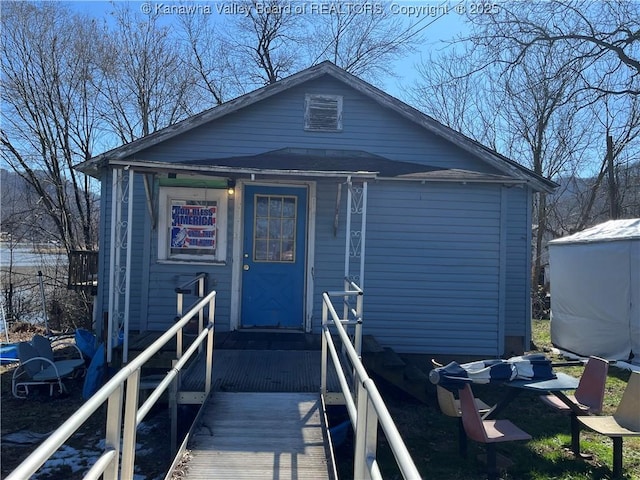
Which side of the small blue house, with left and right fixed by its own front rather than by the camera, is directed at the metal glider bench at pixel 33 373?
right

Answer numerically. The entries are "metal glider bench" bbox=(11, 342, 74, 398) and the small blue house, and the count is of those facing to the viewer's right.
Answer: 1

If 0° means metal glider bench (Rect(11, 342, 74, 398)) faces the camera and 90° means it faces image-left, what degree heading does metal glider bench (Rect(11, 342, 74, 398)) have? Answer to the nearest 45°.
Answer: approximately 270°

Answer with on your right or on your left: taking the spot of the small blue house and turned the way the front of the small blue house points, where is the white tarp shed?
on your left

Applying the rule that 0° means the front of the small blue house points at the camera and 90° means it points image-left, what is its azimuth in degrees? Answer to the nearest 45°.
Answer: approximately 0°

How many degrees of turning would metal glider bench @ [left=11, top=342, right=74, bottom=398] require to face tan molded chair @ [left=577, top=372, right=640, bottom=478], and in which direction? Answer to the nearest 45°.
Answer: approximately 45° to its right
